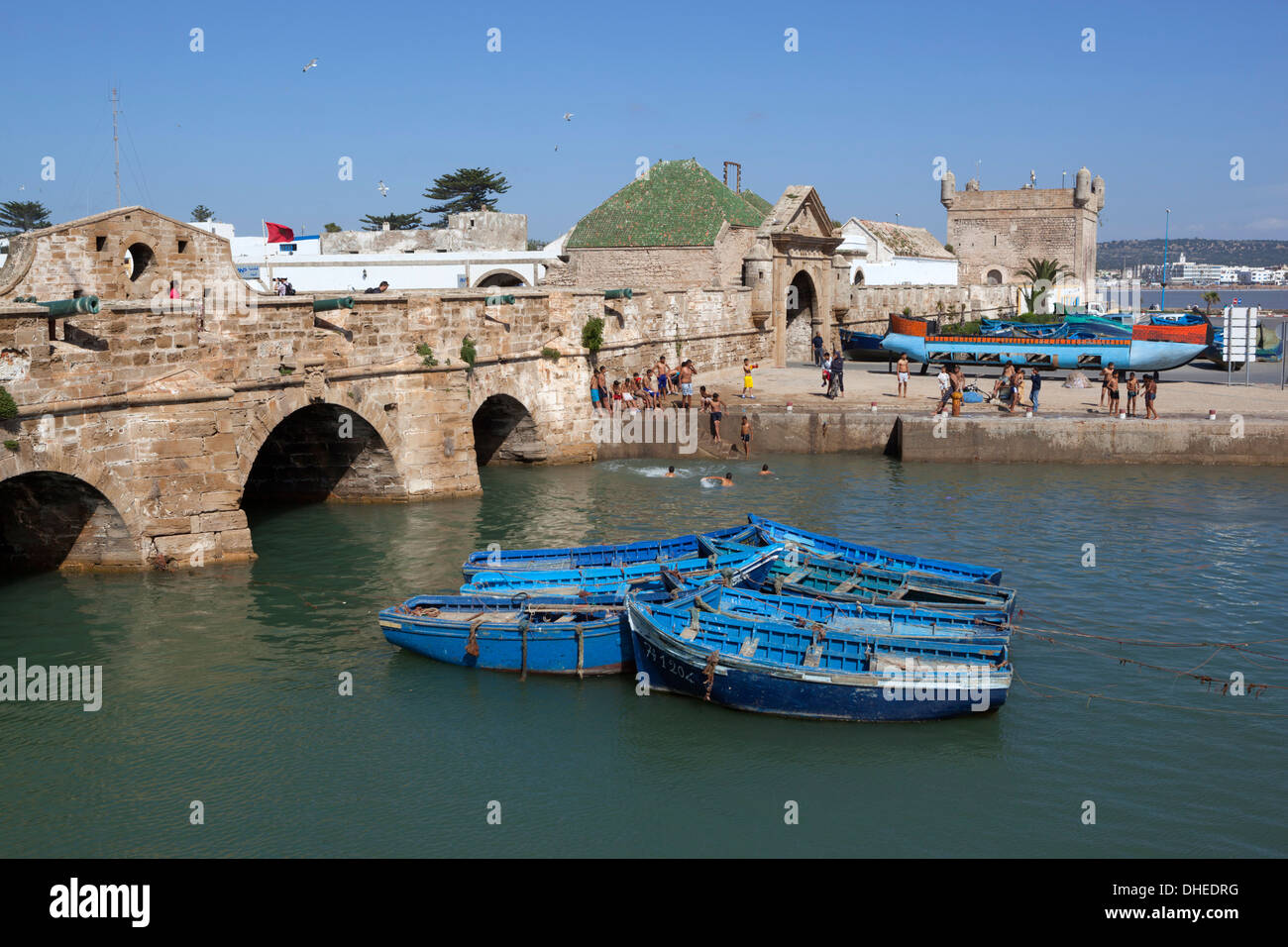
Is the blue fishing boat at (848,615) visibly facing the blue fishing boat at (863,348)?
no

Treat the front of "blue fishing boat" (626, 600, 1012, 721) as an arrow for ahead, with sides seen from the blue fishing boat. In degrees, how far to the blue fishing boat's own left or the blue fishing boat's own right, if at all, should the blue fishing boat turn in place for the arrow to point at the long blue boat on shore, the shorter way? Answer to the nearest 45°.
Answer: approximately 90° to the blue fishing boat's own right

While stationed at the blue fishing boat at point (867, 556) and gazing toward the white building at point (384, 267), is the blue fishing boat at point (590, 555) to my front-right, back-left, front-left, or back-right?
front-left

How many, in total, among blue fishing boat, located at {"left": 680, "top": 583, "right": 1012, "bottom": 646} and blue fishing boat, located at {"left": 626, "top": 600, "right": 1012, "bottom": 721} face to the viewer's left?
2

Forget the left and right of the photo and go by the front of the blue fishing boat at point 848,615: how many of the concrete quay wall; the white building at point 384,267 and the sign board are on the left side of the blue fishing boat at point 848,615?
0

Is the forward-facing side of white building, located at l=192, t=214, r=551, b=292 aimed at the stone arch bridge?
yes

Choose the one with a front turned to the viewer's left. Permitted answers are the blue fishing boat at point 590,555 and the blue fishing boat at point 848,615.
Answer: the blue fishing boat at point 848,615

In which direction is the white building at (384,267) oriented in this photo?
toward the camera

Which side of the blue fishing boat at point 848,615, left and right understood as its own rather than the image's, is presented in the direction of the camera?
left

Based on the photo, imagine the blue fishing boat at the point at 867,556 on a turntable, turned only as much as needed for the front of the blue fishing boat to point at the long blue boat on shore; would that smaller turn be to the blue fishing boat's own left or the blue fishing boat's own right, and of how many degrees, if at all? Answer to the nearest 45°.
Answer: approximately 45° to the blue fishing boat's own right

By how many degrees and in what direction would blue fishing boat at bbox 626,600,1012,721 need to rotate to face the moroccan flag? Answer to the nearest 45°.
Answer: approximately 45° to its right

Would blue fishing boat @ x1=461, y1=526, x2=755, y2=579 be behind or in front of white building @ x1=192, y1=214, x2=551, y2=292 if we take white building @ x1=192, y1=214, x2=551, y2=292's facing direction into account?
in front

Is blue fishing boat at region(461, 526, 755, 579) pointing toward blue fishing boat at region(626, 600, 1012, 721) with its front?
no

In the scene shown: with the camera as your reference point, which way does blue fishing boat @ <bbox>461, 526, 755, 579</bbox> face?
facing to the right of the viewer

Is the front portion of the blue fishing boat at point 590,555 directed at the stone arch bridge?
no

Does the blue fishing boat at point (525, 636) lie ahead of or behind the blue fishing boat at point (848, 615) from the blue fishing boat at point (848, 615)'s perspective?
ahead

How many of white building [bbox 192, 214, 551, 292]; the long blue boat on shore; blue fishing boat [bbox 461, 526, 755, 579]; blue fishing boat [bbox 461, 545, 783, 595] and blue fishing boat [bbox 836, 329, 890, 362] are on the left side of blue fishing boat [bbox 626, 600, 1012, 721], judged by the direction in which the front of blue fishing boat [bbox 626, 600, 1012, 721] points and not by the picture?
0
